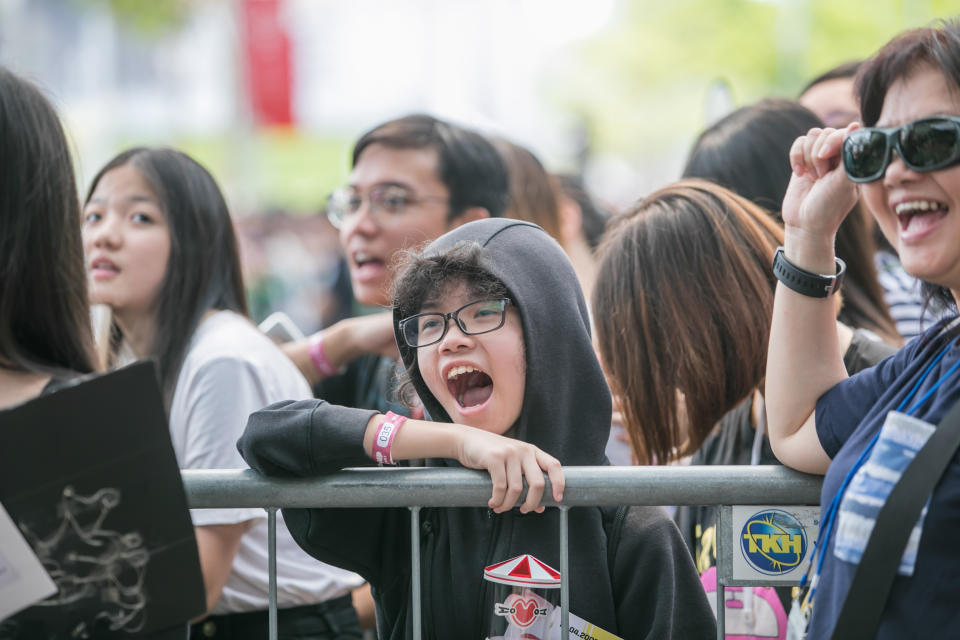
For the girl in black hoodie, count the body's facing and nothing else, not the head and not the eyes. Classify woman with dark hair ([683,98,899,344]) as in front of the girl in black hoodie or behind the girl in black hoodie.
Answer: behind

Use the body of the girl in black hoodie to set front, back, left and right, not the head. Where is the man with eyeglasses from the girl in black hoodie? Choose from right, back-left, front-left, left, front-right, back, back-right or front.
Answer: back-right

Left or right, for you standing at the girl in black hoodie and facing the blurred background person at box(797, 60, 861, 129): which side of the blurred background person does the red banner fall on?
left

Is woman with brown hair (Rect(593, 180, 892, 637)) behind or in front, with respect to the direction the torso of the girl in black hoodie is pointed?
behind

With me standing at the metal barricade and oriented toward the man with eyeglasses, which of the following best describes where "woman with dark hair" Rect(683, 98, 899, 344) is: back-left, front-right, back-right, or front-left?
front-right

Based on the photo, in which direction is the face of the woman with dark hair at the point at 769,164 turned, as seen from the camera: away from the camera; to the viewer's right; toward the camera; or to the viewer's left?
away from the camera

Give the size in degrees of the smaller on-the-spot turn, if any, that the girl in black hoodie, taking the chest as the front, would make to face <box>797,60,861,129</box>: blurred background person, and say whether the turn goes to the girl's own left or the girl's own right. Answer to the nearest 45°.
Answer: approximately 180°

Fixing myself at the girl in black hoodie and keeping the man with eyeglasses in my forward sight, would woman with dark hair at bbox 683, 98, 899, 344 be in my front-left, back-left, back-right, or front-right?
front-right

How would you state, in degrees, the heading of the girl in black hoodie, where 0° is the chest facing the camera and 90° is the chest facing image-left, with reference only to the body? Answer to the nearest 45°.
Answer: approximately 45°

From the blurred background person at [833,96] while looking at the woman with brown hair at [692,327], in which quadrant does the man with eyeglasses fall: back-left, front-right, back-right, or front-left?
front-right

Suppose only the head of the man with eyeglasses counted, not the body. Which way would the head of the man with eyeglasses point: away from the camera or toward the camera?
toward the camera

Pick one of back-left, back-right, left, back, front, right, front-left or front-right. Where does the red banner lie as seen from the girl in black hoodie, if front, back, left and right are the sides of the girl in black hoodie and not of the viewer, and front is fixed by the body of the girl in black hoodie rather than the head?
back-right
